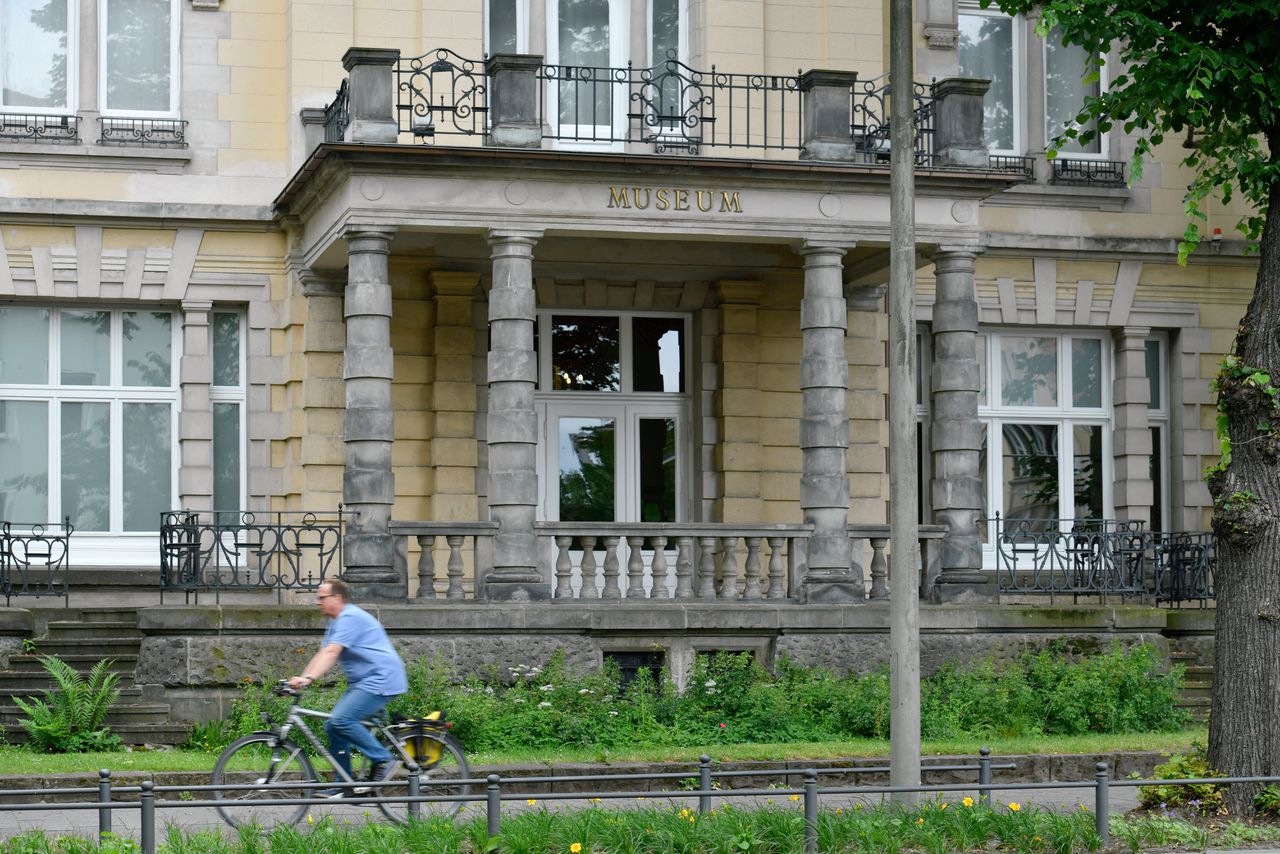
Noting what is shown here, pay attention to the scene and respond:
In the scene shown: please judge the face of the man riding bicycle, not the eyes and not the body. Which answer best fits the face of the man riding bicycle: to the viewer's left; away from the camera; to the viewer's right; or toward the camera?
to the viewer's left

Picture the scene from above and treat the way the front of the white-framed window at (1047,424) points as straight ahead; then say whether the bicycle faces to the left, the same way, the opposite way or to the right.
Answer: to the right

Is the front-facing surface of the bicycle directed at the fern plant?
no

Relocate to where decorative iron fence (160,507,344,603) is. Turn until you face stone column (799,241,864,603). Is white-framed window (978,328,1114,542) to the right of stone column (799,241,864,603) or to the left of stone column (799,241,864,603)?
left

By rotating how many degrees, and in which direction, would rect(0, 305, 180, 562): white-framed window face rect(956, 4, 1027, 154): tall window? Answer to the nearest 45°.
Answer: approximately 90° to its left

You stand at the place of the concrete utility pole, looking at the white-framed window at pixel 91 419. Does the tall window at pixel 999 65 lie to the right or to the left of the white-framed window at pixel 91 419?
right

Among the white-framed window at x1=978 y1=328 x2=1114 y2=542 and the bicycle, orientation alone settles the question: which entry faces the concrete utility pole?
the white-framed window

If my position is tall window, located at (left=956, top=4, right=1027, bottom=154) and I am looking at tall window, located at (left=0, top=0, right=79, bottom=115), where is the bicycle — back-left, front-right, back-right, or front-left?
front-left

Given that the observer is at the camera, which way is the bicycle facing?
facing to the left of the viewer

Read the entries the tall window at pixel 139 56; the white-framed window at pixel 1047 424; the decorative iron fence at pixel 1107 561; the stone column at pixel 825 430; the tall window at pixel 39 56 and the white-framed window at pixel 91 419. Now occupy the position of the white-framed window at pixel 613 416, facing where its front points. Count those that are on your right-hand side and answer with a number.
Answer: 3

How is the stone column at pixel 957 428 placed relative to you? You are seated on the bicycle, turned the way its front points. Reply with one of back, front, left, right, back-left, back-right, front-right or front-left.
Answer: back-right

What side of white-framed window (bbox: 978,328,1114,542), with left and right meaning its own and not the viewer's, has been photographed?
front

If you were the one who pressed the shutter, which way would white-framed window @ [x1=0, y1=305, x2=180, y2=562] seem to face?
facing the viewer

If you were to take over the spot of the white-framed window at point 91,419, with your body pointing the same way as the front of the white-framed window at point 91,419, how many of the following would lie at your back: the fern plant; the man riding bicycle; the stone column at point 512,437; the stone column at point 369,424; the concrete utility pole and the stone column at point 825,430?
0

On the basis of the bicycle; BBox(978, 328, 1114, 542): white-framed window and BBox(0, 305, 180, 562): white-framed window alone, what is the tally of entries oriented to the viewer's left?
1

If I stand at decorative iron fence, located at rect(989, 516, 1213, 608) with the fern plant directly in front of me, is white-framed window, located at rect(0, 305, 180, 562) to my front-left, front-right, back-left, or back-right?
front-right

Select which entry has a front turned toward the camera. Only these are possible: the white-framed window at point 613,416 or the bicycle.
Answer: the white-framed window

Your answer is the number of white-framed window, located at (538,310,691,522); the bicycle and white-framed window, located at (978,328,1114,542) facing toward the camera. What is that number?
2

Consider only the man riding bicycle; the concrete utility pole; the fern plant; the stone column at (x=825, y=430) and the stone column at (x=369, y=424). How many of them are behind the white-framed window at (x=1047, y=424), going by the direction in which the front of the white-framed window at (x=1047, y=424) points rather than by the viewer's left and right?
0

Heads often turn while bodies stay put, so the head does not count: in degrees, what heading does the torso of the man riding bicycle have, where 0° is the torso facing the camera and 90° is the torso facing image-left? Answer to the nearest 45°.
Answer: approximately 90°
